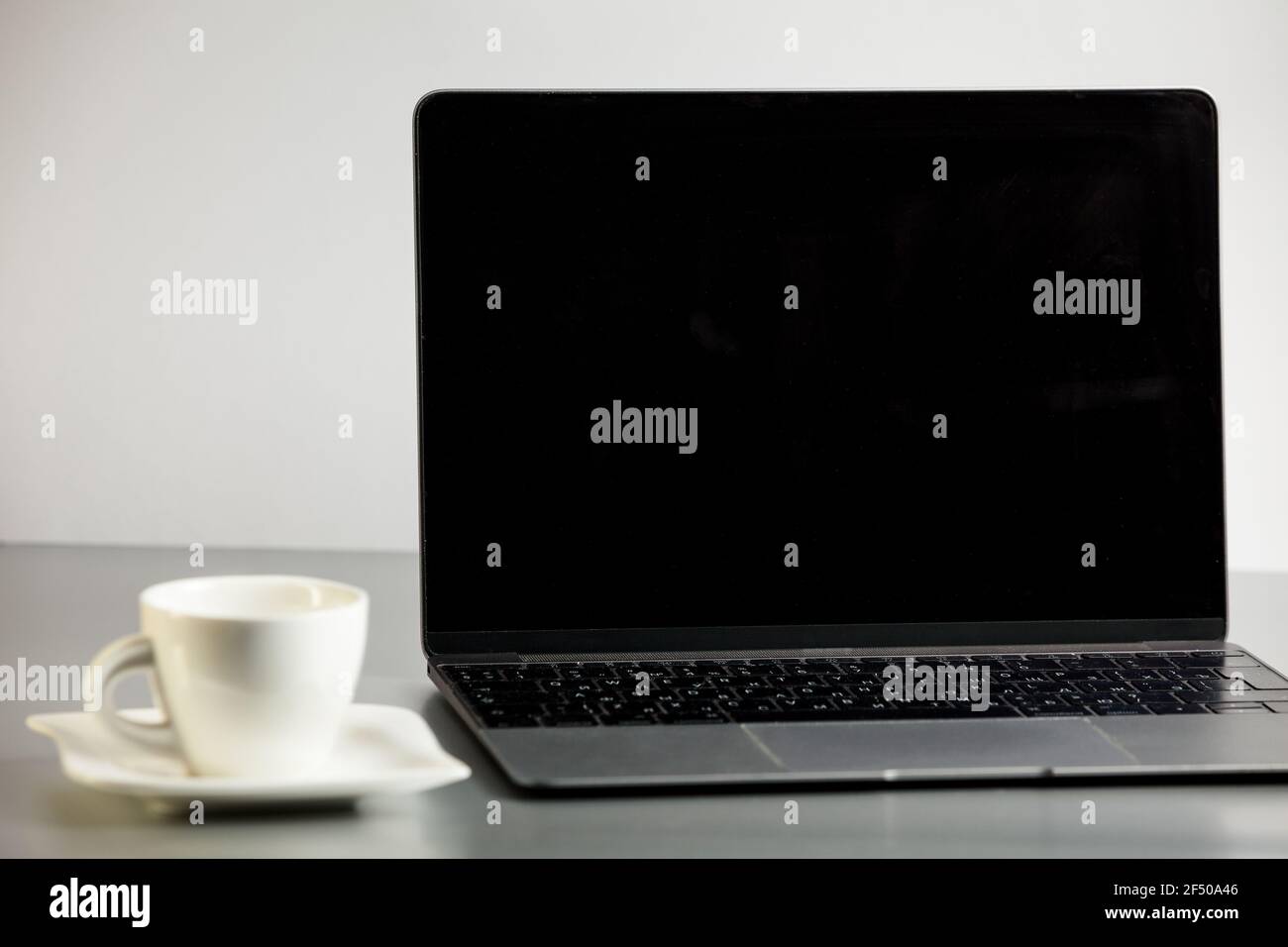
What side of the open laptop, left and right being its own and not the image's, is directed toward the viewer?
front
